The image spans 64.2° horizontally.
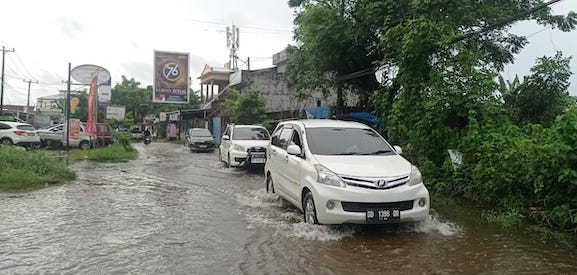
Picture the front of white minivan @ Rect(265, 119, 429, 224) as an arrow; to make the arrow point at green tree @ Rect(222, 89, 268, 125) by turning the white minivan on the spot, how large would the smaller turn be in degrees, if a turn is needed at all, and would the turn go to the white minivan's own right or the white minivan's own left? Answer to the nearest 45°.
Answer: approximately 135° to the white minivan's own left

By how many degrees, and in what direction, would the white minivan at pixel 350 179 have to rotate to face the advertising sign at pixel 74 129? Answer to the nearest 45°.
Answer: approximately 180°

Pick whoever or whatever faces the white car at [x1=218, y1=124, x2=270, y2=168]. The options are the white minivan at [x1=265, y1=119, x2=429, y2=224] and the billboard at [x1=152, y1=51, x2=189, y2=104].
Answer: the billboard

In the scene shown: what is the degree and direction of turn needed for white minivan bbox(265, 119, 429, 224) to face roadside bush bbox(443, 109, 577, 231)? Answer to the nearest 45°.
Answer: approximately 90° to its left

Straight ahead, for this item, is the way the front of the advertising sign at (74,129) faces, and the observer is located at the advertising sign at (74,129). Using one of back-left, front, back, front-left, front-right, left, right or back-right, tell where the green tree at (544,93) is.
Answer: front-left

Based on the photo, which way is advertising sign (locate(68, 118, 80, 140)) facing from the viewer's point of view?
toward the camera

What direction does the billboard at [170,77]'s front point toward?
toward the camera

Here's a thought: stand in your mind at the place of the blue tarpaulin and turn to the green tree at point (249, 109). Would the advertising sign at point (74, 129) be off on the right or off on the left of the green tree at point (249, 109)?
left

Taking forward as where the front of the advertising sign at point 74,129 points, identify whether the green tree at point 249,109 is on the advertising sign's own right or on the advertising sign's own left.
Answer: on the advertising sign's own left

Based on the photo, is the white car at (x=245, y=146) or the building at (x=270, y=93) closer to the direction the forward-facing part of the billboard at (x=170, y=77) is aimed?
the white car

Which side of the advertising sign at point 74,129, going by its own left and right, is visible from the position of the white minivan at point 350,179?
front

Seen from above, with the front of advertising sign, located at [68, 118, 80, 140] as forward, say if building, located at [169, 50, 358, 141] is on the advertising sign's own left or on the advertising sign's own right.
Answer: on the advertising sign's own left
